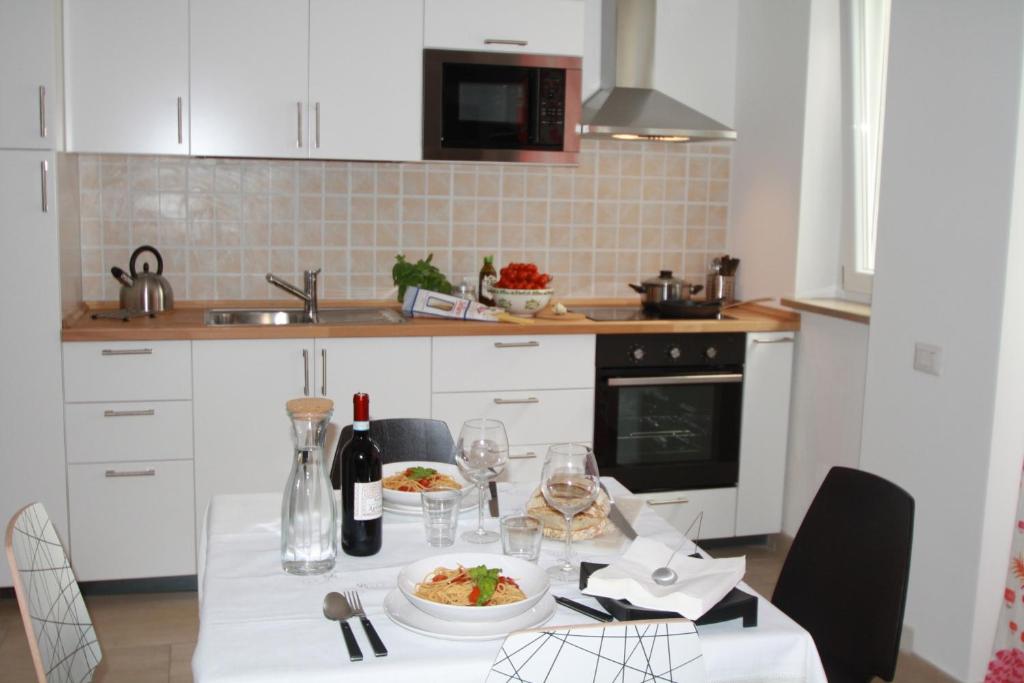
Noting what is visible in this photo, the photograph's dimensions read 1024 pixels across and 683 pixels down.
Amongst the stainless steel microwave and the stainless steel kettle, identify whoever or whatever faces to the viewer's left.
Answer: the stainless steel kettle

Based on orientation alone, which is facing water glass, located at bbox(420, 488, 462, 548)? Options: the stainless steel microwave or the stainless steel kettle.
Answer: the stainless steel microwave

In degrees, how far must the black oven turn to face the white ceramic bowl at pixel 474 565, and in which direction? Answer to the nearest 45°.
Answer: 0° — it already faces it

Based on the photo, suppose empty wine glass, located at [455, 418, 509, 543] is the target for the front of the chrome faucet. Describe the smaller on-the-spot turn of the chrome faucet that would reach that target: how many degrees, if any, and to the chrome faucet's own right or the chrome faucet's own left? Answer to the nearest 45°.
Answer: approximately 90° to the chrome faucet's own left

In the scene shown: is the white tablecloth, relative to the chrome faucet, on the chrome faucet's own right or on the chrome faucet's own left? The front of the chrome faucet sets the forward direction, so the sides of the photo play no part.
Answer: on the chrome faucet's own left

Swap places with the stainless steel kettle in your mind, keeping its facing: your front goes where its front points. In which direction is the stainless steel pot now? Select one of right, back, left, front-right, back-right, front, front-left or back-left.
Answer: back

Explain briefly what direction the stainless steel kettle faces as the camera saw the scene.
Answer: facing to the left of the viewer

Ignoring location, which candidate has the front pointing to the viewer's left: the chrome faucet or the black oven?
the chrome faucet

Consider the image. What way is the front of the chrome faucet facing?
to the viewer's left

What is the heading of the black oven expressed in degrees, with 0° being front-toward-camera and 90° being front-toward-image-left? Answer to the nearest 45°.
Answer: approximately 0°

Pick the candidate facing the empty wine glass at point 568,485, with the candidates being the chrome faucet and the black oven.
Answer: the black oven
